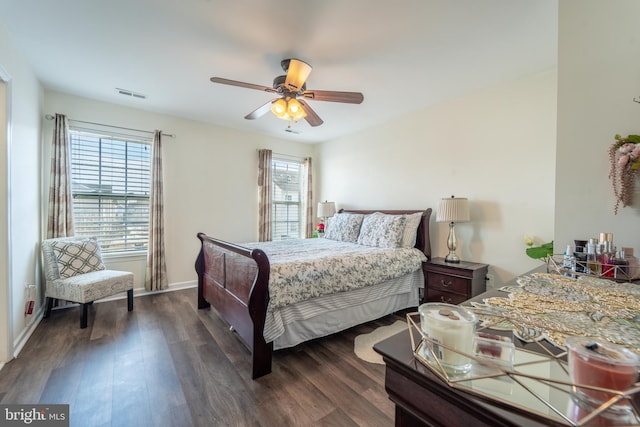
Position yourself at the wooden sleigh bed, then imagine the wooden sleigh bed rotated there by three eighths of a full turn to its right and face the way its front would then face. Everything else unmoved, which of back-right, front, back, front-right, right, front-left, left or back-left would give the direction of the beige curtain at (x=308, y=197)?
front

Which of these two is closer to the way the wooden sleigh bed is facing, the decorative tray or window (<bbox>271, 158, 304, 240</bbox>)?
the decorative tray

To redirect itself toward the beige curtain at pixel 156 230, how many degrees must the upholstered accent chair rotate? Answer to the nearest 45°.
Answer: approximately 90° to its left

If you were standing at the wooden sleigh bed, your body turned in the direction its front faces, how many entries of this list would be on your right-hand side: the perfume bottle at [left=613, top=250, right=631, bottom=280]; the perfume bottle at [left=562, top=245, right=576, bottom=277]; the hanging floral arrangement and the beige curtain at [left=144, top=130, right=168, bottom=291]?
1

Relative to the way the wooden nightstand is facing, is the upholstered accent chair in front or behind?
in front

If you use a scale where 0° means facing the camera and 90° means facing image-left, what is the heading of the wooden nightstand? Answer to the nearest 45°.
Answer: approximately 45°

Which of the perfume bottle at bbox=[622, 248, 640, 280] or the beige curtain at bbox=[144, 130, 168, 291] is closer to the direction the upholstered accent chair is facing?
the perfume bottle

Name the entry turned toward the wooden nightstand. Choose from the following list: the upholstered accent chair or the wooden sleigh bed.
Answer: the upholstered accent chair

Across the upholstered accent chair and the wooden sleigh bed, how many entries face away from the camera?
0

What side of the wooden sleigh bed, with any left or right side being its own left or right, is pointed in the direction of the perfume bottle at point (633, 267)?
left

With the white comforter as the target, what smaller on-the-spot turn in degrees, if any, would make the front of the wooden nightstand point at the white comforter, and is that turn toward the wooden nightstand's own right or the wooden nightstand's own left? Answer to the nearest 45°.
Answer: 0° — it already faces it

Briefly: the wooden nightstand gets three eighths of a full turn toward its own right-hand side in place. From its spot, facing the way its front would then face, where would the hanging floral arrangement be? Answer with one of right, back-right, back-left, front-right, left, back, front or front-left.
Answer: back-right
